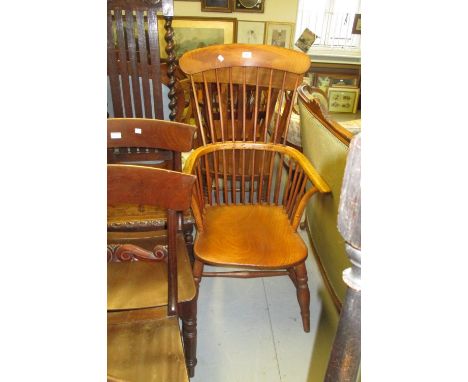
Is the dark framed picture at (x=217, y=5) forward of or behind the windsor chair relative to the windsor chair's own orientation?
behind

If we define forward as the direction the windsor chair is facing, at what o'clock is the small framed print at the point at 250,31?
The small framed print is roughly at 6 o'clock from the windsor chair.

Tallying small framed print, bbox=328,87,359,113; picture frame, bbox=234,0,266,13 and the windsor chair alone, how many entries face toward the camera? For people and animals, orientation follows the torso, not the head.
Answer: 3

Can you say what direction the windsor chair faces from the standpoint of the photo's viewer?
facing the viewer

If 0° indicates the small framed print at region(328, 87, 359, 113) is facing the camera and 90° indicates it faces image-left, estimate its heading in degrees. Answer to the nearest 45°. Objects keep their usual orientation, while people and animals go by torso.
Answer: approximately 0°

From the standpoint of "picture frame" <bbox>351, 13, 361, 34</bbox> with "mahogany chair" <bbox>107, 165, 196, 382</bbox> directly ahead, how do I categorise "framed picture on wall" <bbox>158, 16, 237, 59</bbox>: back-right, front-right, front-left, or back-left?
front-right
